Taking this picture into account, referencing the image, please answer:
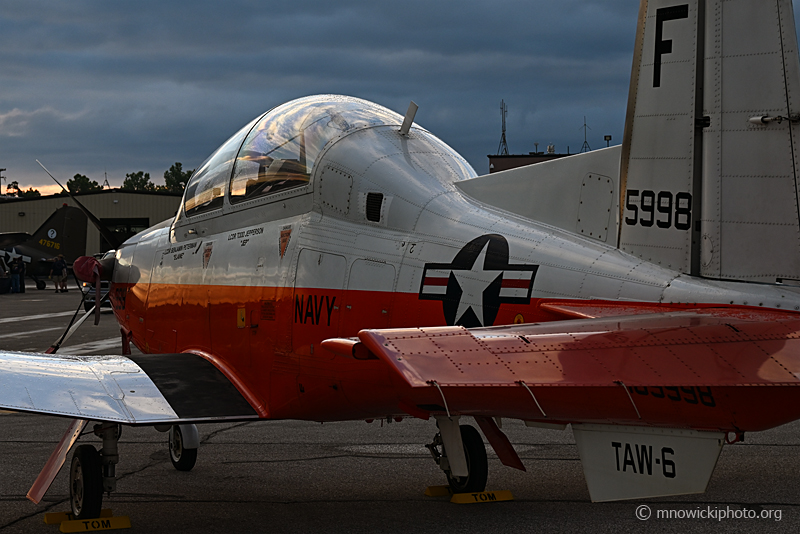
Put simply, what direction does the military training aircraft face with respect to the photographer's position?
facing away from the viewer and to the left of the viewer

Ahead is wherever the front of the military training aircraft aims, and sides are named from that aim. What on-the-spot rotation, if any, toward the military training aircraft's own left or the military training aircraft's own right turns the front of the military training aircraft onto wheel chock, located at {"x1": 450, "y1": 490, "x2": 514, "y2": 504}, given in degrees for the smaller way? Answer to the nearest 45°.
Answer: approximately 45° to the military training aircraft's own right

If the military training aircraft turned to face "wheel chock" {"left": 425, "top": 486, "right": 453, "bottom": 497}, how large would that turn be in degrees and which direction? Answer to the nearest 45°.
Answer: approximately 45° to its right
